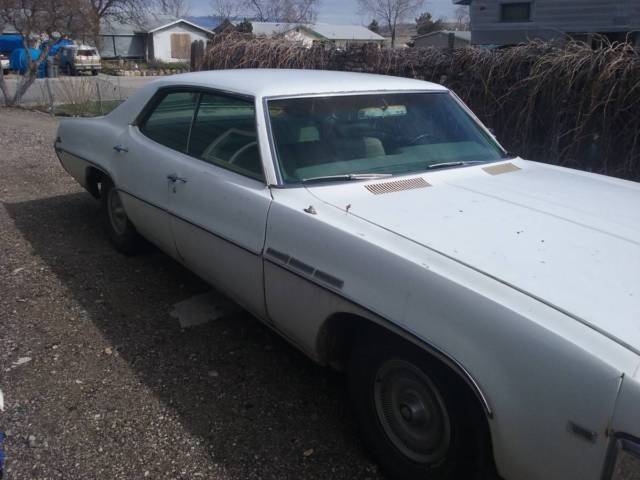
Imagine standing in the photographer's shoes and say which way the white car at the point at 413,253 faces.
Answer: facing the viewer and to the right of the viewer

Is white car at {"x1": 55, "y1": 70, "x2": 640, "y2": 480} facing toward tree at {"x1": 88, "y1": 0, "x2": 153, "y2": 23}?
no

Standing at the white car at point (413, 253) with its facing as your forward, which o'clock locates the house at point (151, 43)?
The house is roughly at 7 o'clock from the white car.

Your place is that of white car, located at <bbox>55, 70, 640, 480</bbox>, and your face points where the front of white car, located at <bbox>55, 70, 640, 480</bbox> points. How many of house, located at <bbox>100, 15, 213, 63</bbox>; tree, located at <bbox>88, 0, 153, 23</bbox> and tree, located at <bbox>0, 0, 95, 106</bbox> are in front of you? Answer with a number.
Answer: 0

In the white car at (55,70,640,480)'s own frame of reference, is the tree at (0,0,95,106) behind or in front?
behind

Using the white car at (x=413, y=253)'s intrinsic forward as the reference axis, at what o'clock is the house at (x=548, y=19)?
The house is roughly at 8 o'clock from the white car.

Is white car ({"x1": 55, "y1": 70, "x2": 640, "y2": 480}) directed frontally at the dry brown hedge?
no
